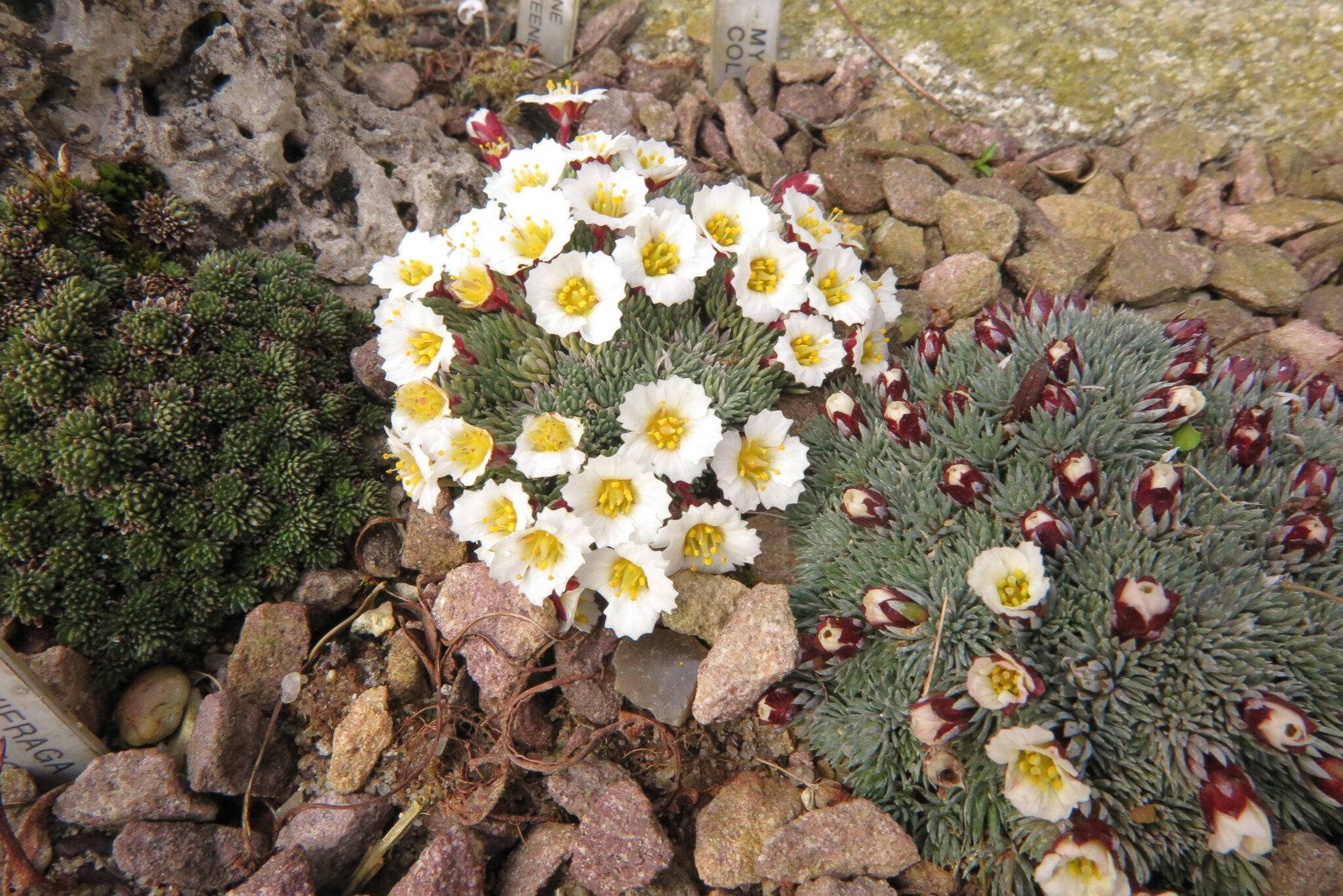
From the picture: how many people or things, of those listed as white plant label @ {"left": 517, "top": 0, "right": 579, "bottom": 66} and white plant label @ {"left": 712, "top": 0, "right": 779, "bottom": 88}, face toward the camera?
2

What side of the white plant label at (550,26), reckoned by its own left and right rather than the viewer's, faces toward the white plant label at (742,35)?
left

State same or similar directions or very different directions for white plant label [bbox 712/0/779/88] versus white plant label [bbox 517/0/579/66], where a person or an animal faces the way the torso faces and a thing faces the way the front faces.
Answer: same or similar directions

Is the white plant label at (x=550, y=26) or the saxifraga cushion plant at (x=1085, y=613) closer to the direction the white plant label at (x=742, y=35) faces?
the saxifraga cushion plant

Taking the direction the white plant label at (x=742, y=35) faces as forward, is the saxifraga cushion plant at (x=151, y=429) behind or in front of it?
in front

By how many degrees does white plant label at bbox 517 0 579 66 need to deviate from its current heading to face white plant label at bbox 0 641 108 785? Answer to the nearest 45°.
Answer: approximately 45° to its right

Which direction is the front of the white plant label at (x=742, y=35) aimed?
toward the camera

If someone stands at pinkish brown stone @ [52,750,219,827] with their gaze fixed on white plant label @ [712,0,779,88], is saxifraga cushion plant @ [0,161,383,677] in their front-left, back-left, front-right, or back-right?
front-left

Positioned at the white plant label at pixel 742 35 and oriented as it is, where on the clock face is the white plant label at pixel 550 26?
the white plant label at pixel 550 26 is roughly at 3 o'clock from the white plant label at pixel 742 35.

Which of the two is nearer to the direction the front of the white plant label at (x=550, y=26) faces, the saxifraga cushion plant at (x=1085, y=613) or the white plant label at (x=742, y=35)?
the saxifraga cushion plant

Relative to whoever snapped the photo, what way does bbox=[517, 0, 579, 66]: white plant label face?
facing the viewer

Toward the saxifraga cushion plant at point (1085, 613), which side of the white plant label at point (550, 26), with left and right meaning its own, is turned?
front

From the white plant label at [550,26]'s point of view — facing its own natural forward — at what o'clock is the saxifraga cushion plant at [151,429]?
The saxifraga cushion plant is roughly at 1 o'clock from the white plant label.
